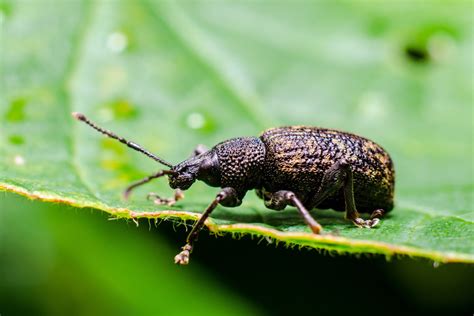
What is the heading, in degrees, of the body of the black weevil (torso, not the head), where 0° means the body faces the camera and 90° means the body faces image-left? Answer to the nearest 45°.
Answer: approximately 90°
